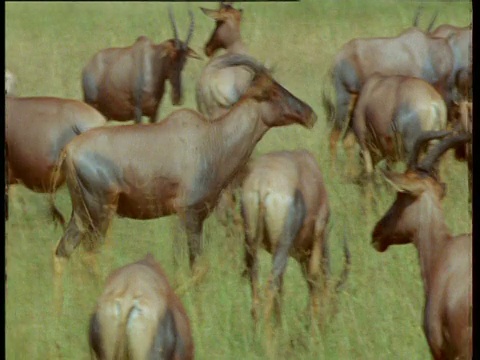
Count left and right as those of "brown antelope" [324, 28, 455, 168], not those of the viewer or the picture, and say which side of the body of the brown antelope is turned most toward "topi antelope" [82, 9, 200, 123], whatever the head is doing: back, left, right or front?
back

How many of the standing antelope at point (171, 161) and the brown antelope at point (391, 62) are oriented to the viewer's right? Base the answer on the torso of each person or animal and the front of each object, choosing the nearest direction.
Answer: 2

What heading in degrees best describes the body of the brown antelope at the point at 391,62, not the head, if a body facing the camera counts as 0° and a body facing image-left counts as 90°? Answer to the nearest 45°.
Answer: approximately 270°

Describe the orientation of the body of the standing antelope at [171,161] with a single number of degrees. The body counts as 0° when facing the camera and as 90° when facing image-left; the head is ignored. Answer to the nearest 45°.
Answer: approximately 270°

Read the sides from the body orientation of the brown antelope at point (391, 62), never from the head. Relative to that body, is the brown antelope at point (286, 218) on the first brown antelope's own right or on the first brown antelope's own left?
on the first brown antelope's own right

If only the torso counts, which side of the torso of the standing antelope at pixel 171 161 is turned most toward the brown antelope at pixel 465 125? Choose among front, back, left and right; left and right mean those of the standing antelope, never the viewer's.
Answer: front
